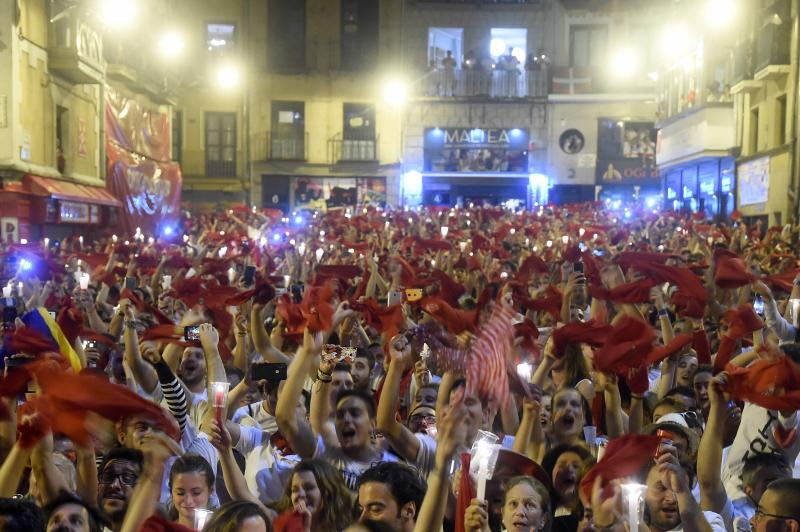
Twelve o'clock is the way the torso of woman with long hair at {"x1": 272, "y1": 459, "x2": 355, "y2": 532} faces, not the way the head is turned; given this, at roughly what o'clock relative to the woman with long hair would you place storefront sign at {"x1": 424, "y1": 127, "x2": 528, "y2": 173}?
The storefront sign is roughly at 5 o'clock from the woman with long hair.

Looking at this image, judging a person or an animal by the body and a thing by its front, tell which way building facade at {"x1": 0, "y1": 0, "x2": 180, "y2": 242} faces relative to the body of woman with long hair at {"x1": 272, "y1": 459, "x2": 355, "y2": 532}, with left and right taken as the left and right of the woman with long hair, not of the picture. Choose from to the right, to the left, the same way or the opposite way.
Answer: to the left

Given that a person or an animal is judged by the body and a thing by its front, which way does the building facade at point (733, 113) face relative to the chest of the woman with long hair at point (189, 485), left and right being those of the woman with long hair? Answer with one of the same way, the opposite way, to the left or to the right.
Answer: to the right

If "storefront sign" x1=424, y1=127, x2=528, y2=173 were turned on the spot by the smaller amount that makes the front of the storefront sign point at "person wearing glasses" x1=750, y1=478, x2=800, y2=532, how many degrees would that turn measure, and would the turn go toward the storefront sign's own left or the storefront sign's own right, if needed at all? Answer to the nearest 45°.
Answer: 0° — it already faces them

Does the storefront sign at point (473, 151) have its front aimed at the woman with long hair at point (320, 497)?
yes

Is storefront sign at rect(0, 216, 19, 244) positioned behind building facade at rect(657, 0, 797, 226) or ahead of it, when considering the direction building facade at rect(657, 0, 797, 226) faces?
ahead

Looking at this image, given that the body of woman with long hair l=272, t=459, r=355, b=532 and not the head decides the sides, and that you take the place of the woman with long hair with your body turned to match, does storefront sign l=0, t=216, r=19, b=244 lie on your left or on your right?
on your right

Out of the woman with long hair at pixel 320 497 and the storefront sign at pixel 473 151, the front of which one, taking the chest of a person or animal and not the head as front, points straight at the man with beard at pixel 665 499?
the storefront sign

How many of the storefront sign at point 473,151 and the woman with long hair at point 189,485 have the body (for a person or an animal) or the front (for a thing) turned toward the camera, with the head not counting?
2

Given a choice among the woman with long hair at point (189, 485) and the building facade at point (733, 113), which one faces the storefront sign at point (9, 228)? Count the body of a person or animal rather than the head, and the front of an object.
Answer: the building facade

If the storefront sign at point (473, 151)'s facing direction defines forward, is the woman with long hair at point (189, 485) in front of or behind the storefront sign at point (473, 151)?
in front

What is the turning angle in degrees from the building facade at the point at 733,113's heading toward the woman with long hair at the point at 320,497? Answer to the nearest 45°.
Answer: approximately 45° to its left
